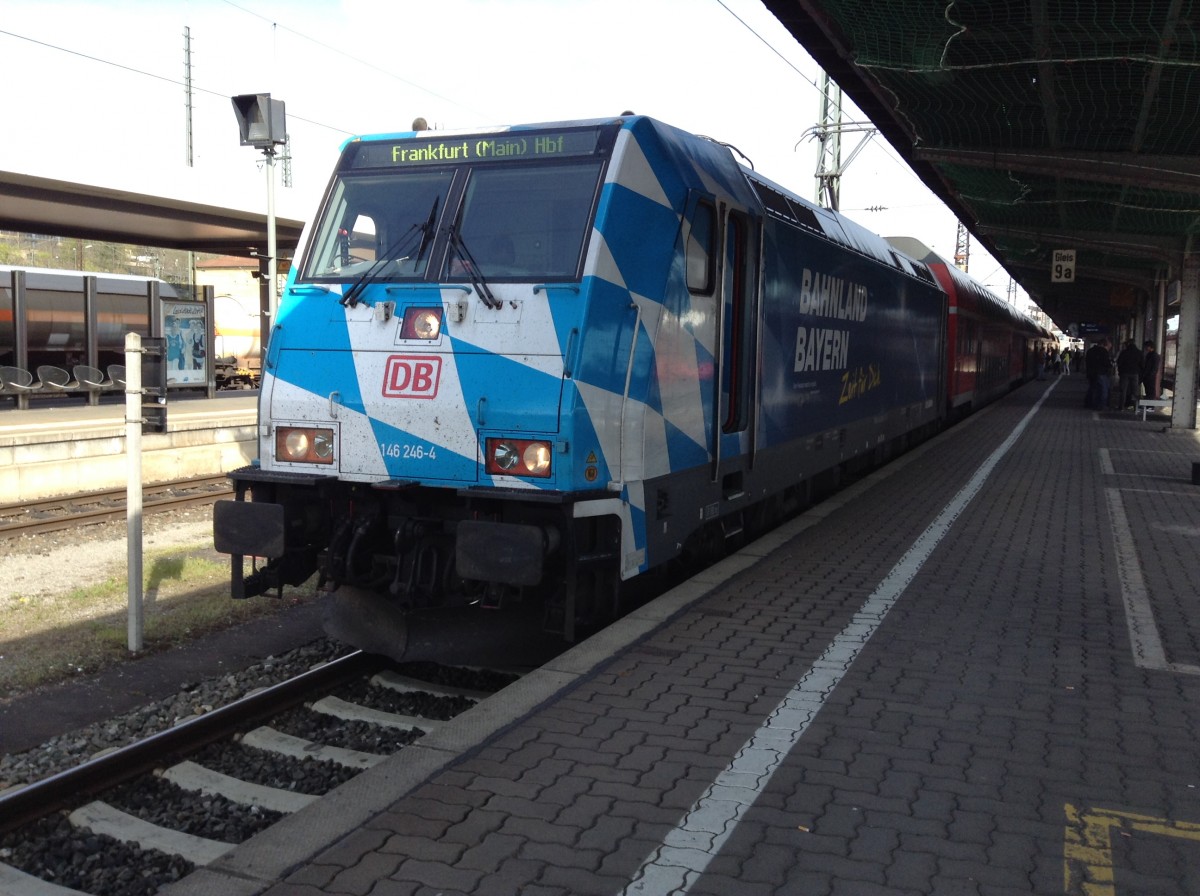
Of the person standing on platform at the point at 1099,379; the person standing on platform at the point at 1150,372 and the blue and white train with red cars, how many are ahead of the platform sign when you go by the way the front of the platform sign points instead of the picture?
1

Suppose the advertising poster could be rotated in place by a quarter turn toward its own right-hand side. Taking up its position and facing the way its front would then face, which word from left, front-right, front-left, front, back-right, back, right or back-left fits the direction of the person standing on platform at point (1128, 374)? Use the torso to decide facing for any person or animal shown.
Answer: back

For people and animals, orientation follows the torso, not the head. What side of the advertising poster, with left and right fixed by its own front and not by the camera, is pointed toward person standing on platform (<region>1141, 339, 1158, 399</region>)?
left

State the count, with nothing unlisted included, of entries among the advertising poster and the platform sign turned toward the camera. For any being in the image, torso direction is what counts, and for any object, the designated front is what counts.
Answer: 2

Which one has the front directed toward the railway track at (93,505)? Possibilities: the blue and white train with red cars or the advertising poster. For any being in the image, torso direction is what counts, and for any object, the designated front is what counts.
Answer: the advertising poster

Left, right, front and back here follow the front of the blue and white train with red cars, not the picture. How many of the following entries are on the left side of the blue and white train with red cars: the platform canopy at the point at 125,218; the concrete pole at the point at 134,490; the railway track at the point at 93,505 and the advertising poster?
0

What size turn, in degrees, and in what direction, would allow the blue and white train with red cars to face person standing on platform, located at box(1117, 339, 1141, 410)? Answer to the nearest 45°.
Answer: approximately 180°

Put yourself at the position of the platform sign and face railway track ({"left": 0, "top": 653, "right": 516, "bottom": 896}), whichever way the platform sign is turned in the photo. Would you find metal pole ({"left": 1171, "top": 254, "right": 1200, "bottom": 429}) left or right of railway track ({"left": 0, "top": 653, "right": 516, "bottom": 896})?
left

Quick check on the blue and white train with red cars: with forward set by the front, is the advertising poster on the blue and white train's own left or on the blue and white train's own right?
on the blue and white train's own right

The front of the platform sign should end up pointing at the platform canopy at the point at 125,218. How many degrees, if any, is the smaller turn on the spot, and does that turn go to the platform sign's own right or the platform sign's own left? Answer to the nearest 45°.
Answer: approximately 45° to the platform sign's own right

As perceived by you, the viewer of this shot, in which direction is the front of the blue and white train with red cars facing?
facing the viewer and to the left of the viewer

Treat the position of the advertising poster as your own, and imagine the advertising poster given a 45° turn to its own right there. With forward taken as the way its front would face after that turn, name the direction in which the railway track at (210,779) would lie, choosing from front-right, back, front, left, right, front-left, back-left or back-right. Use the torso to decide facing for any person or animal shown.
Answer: front-left

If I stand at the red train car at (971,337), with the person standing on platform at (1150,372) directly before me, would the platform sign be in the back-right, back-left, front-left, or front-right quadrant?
front-right

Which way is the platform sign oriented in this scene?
toward the camera

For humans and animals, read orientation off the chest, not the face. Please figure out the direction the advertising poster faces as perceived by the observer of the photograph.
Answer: facing the viewer
